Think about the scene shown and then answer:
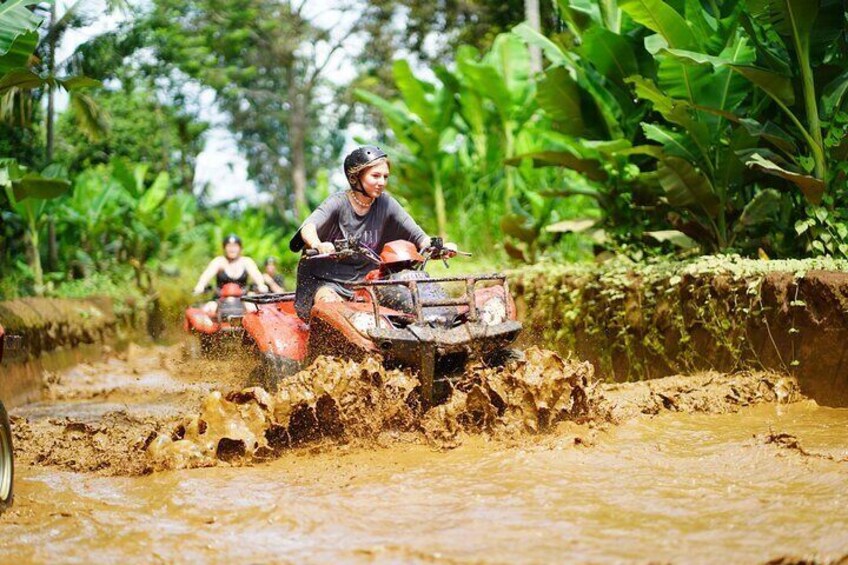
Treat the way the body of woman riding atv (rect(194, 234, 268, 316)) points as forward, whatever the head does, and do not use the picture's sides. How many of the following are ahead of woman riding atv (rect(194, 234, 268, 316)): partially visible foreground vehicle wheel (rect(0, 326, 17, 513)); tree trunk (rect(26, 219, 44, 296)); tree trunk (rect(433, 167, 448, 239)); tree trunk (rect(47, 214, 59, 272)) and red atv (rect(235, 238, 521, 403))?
2

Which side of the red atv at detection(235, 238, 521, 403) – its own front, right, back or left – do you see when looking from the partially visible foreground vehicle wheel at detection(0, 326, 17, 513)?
right

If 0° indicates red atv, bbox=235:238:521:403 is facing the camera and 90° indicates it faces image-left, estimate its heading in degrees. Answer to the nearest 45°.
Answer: approximately 315°

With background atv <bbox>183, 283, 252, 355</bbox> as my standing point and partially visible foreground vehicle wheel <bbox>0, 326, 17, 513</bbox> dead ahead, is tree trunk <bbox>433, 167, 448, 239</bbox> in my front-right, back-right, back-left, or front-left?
back-left

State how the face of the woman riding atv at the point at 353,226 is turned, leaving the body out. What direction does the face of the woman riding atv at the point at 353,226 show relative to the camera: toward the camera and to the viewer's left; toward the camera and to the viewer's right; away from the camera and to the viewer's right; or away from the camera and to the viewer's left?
toward the camera and to the viewer's right

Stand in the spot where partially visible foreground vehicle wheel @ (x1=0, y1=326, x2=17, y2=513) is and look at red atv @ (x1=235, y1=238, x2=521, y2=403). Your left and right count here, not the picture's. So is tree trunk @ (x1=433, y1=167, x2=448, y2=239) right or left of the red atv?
left

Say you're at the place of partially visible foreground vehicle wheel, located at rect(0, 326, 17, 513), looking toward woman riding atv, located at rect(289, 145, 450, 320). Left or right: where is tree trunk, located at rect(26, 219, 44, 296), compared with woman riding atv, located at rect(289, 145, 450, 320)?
left

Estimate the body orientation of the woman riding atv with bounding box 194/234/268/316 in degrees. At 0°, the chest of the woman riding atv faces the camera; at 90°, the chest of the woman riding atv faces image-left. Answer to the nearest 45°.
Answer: approximately 0°

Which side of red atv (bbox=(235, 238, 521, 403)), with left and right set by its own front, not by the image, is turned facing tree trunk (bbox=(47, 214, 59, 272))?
back

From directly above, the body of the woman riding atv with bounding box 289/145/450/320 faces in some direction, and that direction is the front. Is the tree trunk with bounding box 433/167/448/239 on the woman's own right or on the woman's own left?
on the woman's own left

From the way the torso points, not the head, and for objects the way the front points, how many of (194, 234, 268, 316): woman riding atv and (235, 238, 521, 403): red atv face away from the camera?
0

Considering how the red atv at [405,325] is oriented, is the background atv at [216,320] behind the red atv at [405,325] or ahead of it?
behind

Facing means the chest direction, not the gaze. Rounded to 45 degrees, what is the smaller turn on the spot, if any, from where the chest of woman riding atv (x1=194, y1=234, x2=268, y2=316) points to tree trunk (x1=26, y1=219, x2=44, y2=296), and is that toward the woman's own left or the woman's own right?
approximately 135° to the woman's own right

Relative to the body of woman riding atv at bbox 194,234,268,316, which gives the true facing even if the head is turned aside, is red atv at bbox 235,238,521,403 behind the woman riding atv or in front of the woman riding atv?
in front
